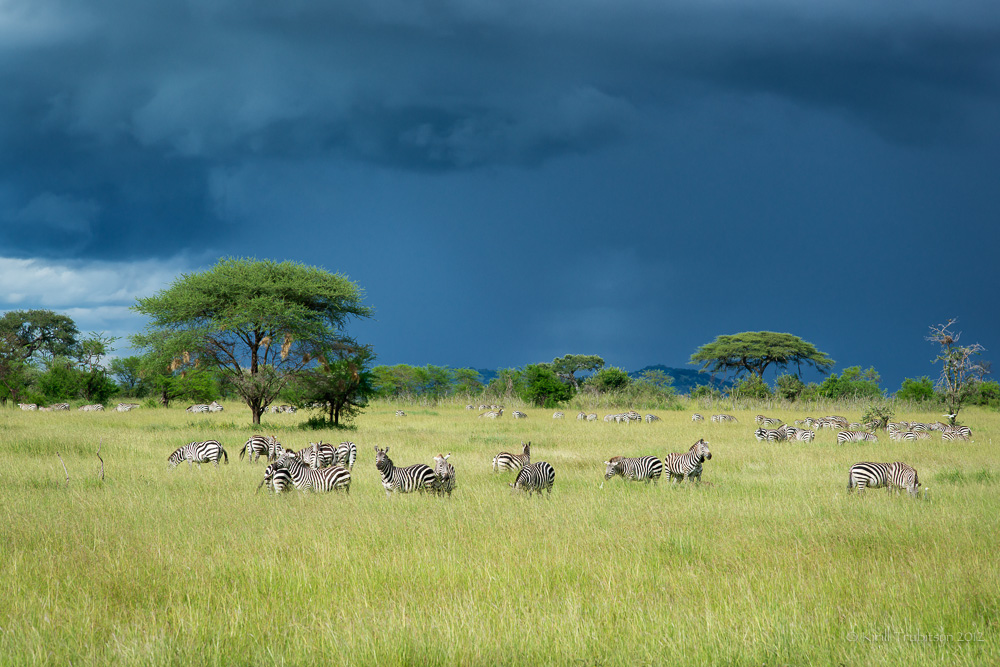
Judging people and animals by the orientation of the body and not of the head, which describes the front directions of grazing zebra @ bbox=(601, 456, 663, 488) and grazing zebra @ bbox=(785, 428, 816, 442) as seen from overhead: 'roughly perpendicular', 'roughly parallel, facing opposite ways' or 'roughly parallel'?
roughly parallel

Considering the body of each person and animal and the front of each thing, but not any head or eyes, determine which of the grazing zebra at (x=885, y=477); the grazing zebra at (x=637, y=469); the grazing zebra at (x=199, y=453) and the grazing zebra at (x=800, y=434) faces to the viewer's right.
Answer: the grazing zebra at (x=885, y=477)

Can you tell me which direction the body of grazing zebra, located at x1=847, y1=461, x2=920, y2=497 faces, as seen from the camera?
to the viewer's right

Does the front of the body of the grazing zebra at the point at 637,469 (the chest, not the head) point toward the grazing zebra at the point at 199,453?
yes

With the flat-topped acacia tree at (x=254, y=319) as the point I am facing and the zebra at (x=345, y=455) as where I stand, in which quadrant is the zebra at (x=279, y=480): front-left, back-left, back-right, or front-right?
back-left

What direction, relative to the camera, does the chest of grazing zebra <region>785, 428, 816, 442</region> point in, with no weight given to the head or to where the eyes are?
to the viewer's left

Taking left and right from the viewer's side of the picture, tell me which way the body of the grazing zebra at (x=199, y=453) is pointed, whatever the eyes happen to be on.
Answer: facing to the left of the viewer

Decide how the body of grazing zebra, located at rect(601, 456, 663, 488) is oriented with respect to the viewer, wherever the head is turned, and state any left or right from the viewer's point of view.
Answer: facing to the left of the viewer

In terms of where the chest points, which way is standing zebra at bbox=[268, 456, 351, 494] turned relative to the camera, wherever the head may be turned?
to the viewer's left

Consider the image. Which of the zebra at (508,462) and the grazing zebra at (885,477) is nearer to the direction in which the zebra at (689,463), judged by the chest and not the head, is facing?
the grazing zebra

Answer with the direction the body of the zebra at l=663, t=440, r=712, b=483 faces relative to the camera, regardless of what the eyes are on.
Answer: to the viewer's right

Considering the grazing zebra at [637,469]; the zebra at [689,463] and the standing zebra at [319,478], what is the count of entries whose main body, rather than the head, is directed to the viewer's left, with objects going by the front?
2

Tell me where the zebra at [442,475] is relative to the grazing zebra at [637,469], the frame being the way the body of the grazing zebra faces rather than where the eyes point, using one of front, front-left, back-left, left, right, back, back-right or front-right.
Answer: front-left
